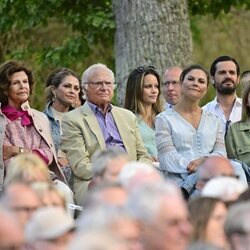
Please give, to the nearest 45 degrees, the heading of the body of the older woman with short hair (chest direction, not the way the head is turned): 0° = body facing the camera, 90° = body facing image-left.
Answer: approximately 315°

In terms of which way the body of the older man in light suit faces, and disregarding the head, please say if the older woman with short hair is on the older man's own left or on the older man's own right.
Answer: on the older man's own right

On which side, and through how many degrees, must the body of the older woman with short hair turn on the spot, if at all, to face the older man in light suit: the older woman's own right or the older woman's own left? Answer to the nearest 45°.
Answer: approximately 45° to the older woman's own left

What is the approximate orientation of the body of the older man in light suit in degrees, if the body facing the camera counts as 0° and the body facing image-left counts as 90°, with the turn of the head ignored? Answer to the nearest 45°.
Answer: approximately 315°

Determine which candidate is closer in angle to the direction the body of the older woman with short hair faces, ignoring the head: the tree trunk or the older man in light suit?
the older man in light suit

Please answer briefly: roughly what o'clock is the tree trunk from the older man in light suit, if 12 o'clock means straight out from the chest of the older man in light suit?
The tree trunk is roughly at 8 o'clock from the older man in light suit.

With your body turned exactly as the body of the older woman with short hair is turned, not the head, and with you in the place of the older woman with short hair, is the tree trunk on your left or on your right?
on your left

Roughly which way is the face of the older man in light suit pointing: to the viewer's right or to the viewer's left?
to the viewer's right

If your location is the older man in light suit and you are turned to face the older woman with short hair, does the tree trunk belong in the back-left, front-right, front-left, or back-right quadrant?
back-right

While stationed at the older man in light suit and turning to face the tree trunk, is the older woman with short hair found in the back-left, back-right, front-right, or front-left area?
back-left
